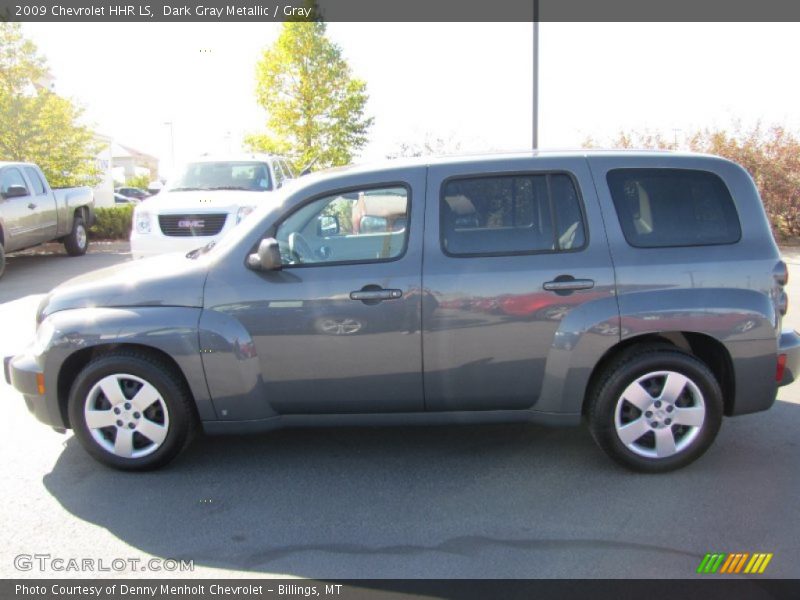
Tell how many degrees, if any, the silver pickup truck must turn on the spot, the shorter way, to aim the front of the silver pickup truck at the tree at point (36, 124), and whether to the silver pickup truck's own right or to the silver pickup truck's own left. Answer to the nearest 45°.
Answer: approximately 135° to the silver pickup truck's own right

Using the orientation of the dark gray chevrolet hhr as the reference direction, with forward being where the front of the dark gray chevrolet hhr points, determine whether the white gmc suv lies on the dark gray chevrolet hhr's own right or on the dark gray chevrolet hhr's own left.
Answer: on the dark gray chevrolet hhr's own right

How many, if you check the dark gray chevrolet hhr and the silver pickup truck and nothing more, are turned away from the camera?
0

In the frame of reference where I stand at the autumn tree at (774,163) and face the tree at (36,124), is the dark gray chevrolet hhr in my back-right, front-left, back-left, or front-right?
front-left

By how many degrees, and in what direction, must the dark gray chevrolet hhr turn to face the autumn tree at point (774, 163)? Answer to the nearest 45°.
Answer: approximately 135° to its right

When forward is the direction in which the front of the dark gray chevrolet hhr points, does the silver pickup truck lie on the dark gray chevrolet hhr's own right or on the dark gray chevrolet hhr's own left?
on the dark gray chevrolet hhr's own right

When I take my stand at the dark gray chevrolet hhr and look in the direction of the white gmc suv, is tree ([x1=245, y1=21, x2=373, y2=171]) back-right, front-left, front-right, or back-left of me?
front-right

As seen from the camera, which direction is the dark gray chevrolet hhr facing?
to the viewer's left

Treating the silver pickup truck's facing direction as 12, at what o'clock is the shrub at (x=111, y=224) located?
The shrub is roughly at 5 o'clock from the silver pickup truck.

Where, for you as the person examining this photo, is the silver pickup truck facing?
facing the viewer and to the left of the viewer

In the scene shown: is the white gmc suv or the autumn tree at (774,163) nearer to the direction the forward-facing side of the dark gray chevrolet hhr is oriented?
the white gmc suv
